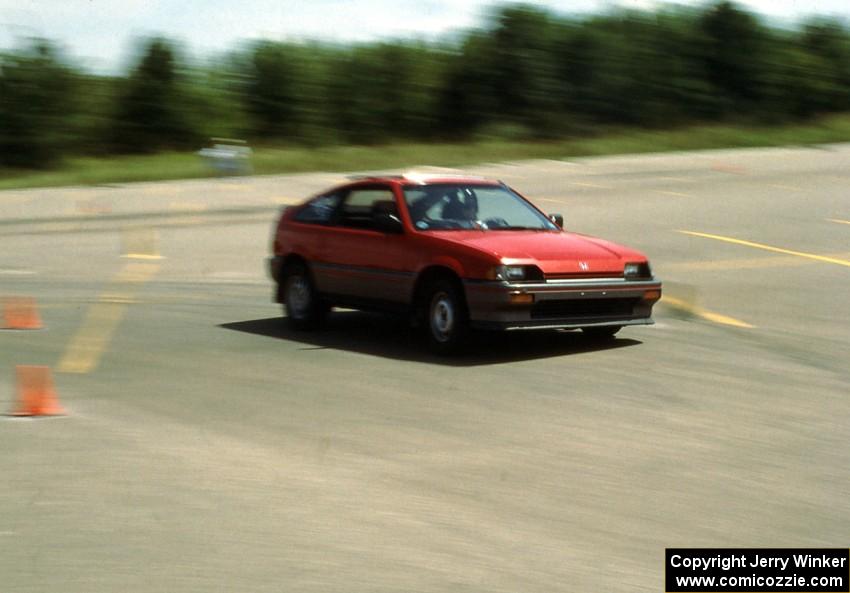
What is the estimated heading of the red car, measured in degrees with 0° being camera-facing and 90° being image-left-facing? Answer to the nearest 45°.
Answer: approximately 315°

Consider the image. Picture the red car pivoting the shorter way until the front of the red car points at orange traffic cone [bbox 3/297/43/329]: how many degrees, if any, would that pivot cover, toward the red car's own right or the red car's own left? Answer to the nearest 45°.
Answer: approximately 135° to the red car's own right

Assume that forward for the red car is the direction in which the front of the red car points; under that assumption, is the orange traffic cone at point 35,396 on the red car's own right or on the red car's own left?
on the red car's own right

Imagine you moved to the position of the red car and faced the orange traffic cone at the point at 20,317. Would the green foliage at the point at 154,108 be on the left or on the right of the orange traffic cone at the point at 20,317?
right

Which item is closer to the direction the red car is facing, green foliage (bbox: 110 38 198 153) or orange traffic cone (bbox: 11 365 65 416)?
the orange traffic cone

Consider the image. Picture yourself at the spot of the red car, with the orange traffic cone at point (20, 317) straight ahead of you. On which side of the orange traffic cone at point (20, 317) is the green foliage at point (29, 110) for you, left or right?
right

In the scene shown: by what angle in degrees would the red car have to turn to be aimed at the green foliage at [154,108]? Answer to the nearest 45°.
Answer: approximately 135° to its left

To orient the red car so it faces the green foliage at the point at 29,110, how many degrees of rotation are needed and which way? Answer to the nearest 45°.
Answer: approximately 180°

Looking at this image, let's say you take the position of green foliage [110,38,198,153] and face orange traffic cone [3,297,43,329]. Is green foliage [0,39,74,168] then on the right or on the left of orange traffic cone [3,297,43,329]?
right

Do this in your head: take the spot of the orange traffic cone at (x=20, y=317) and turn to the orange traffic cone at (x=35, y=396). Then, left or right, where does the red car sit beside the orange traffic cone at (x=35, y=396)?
left

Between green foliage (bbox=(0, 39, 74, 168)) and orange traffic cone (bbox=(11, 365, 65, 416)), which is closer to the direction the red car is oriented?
the orange traffic cone
